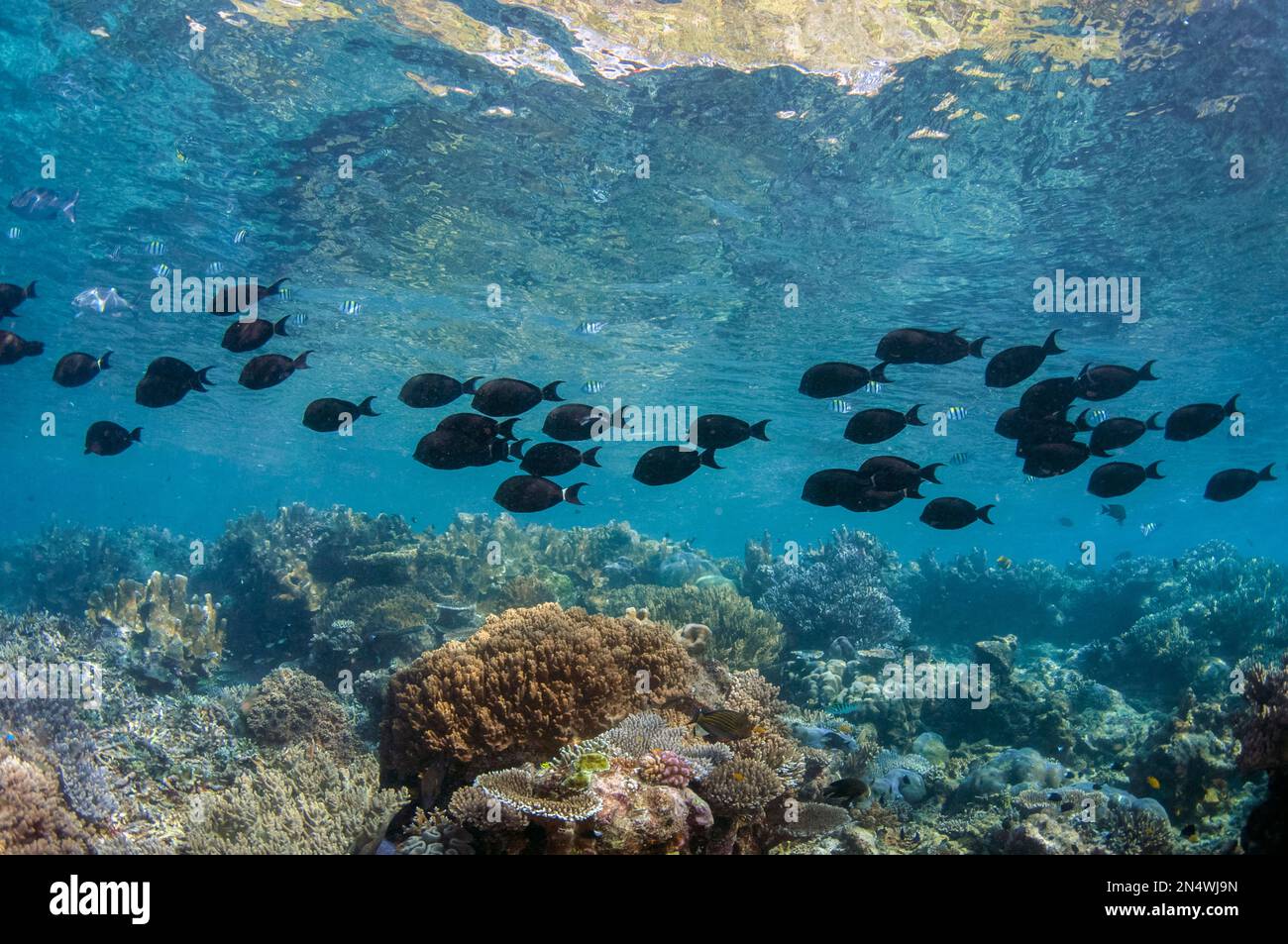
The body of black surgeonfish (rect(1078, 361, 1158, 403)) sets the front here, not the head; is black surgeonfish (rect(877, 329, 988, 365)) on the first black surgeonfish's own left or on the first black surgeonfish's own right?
on the first black surgeonfish's own left

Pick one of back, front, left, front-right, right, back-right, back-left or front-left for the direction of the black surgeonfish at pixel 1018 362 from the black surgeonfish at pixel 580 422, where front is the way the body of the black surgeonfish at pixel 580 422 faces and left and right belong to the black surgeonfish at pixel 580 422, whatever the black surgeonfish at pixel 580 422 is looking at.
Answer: back

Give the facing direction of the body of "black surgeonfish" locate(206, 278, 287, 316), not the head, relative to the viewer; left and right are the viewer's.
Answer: facing to the left of the viewer

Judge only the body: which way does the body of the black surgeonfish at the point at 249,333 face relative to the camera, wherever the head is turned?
to the viewer's left

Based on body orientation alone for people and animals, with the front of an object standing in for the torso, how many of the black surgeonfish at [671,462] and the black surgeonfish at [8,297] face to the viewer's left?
2

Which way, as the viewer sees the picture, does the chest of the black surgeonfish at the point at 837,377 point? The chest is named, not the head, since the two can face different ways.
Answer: to the viewer's left

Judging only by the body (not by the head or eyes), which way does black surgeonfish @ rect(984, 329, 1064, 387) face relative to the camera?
to the viewer's left

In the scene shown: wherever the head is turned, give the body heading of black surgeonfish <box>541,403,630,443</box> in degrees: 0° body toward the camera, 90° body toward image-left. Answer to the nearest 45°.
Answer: approximately 90°
